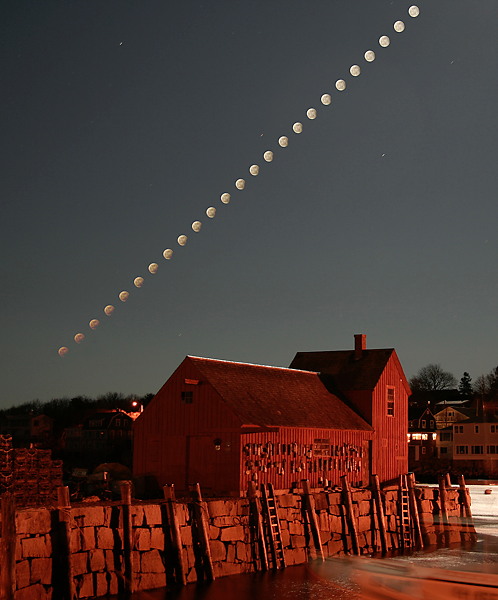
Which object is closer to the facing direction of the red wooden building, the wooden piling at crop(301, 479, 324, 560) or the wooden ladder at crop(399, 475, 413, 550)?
the wooden piling

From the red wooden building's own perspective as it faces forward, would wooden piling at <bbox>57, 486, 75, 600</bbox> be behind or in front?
in front

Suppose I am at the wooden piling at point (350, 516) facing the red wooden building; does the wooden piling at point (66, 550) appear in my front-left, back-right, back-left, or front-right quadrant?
back-left

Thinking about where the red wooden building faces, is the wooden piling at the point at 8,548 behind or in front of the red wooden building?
in front

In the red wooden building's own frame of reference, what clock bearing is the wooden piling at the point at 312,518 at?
The wooden piling is roughly at 10 o'clock from the red wooden building.

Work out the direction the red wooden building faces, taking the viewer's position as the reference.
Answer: facing the viewer and to the left of the viewer

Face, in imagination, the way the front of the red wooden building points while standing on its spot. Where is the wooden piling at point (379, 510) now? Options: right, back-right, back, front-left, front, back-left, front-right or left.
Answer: left

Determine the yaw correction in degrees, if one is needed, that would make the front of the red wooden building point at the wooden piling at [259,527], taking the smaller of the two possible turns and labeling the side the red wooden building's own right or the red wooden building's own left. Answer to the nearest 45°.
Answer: approximately 45° to the red wooden building's own left

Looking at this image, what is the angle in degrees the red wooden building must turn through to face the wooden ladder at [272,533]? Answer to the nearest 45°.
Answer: approximately 45° to its left

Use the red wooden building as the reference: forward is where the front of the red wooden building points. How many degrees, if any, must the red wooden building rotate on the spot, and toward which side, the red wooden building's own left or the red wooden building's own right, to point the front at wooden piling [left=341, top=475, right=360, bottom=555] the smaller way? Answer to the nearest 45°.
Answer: approximately 90° to the red wooden building's own left
